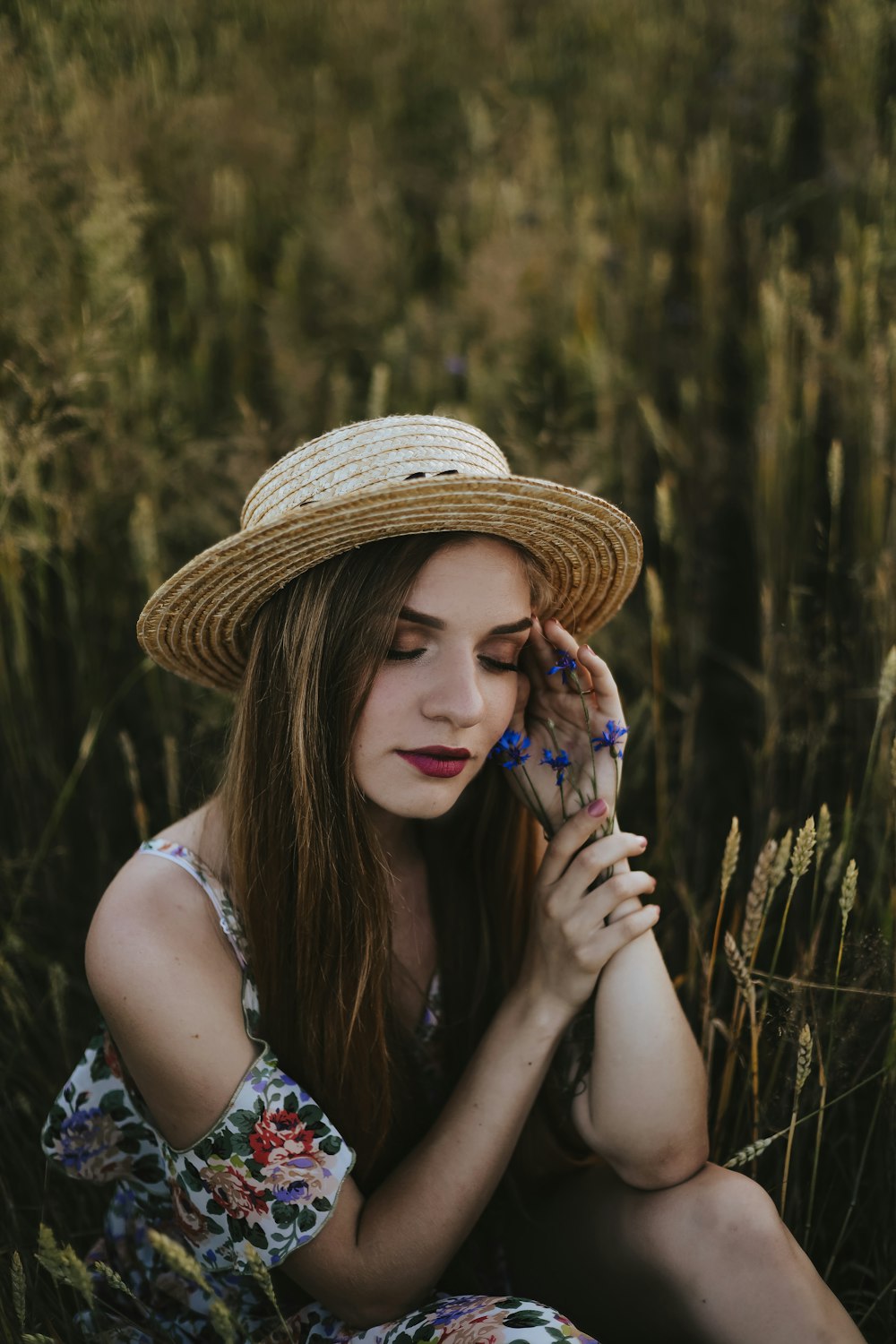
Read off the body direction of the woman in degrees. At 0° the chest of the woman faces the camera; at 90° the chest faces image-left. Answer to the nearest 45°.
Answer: approximately 315°
